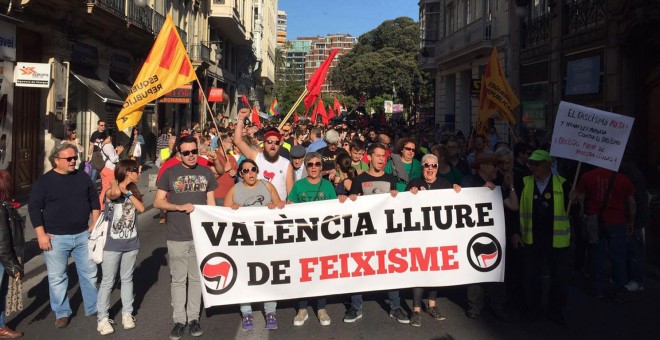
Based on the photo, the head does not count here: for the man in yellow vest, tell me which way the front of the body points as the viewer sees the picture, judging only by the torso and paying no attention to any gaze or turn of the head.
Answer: toward the camera

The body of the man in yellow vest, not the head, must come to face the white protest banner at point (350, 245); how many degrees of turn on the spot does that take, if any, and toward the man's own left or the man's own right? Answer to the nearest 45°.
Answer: approximately 90° to the man's own right

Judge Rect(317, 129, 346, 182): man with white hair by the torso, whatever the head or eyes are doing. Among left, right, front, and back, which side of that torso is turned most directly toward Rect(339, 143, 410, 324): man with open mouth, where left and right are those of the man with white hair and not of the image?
front

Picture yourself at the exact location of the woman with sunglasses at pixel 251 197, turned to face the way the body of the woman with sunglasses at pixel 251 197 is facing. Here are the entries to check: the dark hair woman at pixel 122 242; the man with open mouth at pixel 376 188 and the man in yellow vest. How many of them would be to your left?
2

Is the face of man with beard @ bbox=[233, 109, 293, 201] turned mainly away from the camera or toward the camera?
toward the camera

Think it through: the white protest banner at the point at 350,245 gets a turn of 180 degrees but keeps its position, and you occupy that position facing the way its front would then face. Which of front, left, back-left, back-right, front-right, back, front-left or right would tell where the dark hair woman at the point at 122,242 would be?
left

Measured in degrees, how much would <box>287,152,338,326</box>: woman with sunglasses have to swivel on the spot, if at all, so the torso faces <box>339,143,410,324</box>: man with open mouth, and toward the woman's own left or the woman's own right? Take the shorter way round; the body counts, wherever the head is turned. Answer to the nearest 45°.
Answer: approximately 90° to the woman's own left

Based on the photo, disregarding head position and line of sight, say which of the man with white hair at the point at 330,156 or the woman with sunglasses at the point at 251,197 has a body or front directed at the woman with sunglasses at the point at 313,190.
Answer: the man with white hair

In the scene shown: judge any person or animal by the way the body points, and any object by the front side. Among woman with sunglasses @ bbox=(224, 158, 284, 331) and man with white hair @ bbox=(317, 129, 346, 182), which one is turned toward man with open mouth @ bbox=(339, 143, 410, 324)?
the man with white hair

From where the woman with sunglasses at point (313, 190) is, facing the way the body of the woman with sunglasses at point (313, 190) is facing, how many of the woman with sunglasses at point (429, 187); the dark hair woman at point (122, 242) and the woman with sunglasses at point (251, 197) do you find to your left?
1

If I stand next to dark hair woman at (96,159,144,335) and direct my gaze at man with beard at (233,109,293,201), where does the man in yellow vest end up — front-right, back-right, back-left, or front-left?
front-right

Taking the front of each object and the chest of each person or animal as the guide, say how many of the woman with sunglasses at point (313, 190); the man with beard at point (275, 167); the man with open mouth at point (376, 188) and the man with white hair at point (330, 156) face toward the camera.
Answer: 4

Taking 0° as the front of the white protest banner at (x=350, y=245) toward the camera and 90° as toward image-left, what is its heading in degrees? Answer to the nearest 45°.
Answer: approximately 0°

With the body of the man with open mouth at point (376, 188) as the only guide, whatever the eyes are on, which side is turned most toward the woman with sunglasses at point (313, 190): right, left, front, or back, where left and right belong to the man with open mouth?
right

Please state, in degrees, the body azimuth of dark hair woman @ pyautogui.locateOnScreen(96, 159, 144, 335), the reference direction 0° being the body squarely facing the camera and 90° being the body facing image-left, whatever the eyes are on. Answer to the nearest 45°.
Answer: approximately 315°

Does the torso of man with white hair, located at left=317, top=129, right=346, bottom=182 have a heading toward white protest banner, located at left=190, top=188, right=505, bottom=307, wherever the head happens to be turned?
yes

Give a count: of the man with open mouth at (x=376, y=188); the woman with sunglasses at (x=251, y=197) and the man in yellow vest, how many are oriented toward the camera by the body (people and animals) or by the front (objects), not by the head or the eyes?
3

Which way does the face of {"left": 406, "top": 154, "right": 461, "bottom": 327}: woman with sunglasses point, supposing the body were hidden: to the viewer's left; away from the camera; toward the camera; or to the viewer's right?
toward the camera

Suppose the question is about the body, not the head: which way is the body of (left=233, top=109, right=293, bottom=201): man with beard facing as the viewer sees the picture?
toward the camera
